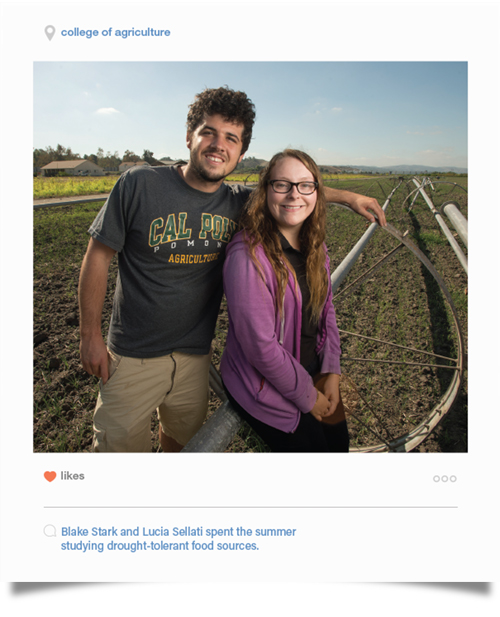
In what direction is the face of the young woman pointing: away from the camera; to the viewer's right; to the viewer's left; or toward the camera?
toward the camera

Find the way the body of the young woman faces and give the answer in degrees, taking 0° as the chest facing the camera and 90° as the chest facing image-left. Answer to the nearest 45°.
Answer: approximately 315°

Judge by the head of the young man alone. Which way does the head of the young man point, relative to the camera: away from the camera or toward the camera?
toward the camera
